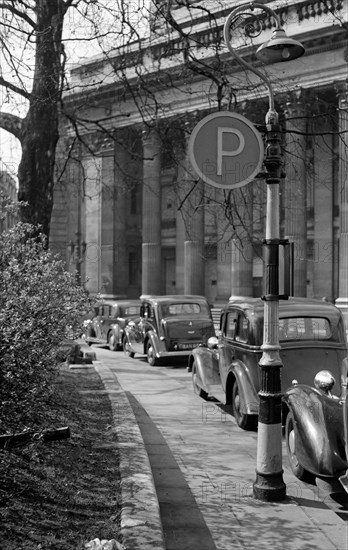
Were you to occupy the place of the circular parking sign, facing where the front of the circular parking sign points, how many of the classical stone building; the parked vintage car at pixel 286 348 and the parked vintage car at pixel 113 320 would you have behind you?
3

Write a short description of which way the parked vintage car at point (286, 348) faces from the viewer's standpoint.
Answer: facing away from the viewer and to the left of the viewer

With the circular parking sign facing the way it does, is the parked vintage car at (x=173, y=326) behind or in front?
behind

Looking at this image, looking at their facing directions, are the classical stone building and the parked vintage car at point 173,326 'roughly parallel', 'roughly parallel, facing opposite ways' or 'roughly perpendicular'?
roughly perpendicular

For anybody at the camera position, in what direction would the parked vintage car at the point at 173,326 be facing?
facing away from the viewer and to the left of the viewer

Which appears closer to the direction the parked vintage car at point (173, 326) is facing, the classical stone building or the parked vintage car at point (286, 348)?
the classical stone building

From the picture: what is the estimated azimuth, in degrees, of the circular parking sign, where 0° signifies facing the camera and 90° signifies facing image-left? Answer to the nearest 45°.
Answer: approximately 0°

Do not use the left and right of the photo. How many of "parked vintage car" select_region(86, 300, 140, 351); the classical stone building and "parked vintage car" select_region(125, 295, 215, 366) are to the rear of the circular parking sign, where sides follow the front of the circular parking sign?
3

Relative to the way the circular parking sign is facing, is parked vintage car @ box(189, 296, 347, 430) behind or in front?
behind
